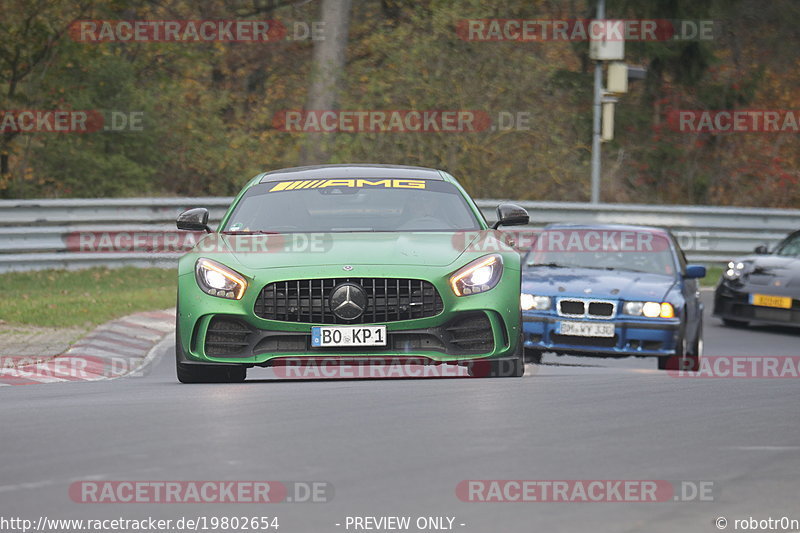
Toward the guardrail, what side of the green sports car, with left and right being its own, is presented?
back

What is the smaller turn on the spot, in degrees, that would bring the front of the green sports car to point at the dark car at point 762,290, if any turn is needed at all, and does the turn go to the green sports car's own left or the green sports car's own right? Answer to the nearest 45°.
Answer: approximately 135° to the green sports car's own left

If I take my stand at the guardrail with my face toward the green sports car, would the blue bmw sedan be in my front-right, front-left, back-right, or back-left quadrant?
front-left

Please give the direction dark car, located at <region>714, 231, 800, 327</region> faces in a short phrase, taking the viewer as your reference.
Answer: facing the viewer and to the left of the viewer

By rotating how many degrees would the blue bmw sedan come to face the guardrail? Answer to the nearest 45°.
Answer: approximately 135° to its right

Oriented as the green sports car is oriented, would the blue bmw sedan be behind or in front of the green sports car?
behind

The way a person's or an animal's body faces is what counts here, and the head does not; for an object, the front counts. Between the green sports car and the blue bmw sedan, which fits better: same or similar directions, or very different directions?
same or similar directions

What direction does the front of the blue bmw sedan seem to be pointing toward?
toward the camera

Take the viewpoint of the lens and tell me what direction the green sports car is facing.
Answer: facing the viewer

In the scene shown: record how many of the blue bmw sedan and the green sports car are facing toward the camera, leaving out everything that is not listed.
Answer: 2

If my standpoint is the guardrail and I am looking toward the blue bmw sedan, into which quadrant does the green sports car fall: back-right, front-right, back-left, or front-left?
front-right
